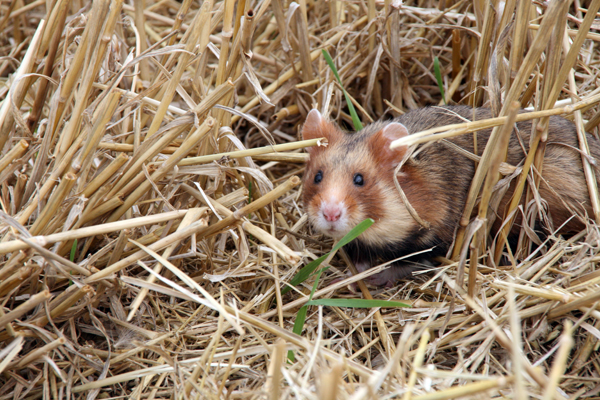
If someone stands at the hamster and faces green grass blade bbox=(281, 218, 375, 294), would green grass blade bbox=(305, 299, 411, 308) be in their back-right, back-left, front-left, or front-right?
front-left

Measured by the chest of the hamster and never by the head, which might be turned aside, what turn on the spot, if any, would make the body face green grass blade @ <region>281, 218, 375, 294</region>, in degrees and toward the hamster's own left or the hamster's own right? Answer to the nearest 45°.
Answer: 0° — it already faces it

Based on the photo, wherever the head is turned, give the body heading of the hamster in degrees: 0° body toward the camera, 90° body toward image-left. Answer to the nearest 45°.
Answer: approximately 45°

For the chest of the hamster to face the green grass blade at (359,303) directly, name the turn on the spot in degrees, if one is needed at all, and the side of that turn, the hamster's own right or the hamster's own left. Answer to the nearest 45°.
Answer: approximately 45° to the hamster's own left
